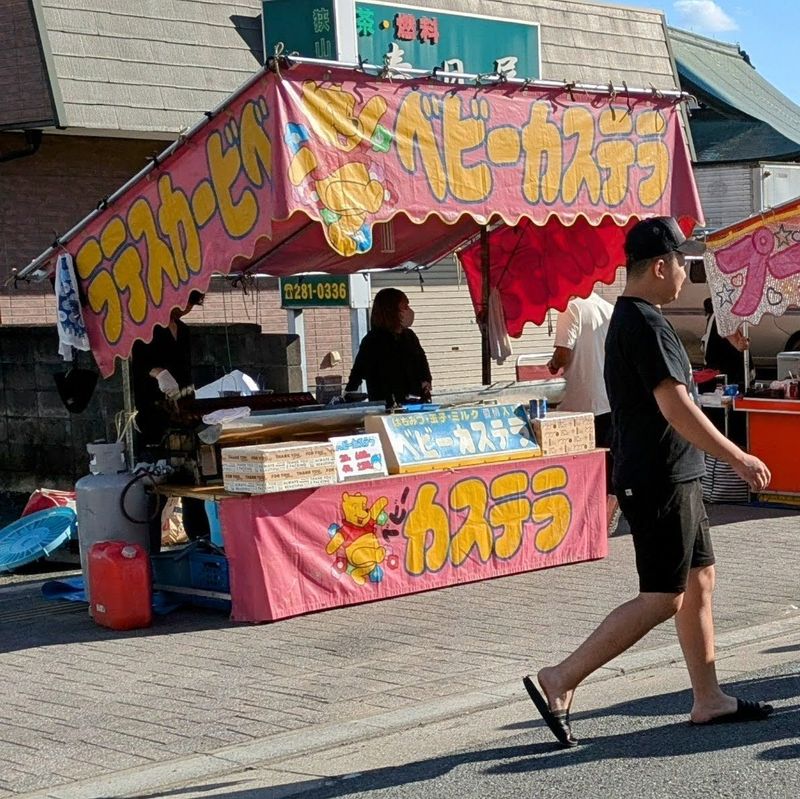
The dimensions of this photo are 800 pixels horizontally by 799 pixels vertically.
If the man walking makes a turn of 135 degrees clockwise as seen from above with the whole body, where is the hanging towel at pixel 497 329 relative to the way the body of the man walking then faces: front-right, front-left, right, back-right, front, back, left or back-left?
back-right

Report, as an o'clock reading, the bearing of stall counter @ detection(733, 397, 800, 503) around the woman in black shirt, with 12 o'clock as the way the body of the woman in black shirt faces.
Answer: The stall counter is roughly at 10 o'clock from the woman in black shirt.

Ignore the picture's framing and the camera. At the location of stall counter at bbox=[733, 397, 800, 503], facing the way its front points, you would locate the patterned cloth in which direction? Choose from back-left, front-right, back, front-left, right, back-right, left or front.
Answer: front-right

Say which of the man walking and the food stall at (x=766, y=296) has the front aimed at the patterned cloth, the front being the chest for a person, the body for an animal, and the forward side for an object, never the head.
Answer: the food stall

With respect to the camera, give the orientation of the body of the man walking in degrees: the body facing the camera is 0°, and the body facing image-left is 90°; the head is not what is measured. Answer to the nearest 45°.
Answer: approximately 270°

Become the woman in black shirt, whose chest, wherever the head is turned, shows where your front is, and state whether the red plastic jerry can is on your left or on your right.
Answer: on your right

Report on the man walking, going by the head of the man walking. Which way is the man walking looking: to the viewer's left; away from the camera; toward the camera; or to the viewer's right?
to the viewer's right

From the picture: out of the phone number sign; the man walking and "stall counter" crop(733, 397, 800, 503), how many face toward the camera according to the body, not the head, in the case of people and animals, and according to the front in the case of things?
2

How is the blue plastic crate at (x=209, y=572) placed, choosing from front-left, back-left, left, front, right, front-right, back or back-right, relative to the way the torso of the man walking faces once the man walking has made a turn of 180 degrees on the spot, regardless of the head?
front-right

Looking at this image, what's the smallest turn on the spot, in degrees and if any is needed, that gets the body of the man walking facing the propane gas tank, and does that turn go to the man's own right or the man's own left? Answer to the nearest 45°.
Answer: approximately 135° to the man's own left

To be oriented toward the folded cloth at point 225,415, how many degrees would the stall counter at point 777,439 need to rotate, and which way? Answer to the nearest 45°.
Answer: approximately 45° to its right
